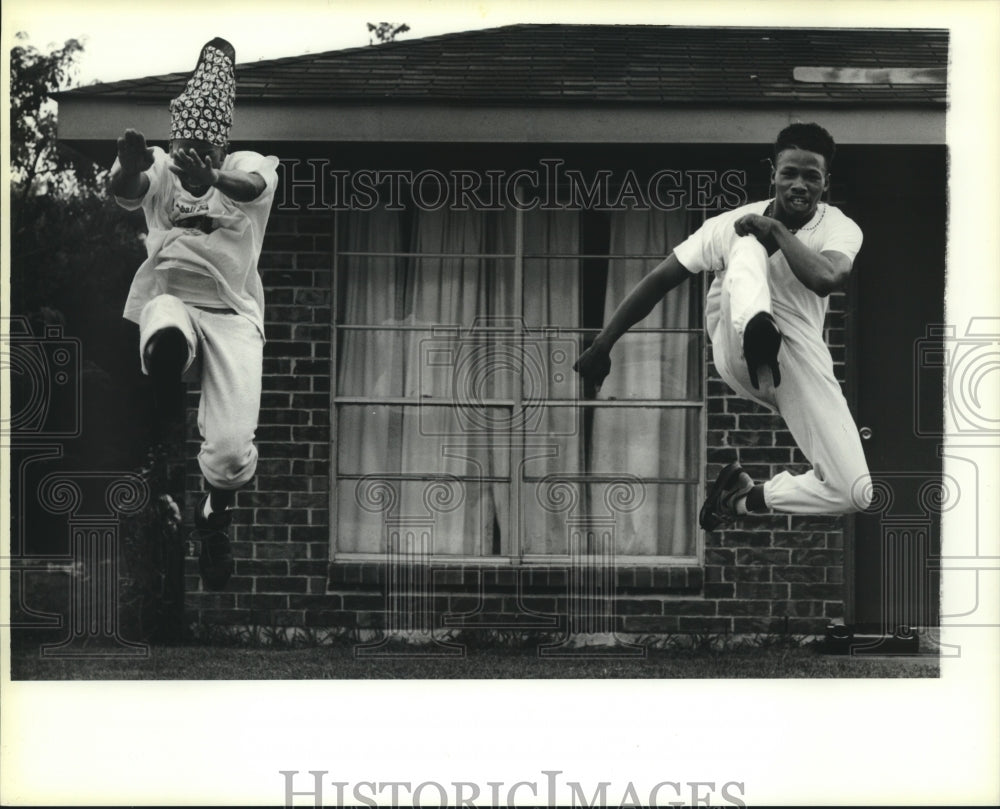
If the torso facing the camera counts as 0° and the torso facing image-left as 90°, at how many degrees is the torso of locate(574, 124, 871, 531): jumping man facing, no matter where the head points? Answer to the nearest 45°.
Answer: approximately 0°

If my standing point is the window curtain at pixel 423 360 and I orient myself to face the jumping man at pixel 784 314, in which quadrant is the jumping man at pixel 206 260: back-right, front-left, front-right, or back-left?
back-right

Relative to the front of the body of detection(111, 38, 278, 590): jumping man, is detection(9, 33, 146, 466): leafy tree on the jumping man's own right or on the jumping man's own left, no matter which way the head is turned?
on the jumping man's own right

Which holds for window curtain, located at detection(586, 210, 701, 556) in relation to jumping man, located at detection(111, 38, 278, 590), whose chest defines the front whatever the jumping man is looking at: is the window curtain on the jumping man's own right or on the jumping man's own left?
on the jumping man's own left

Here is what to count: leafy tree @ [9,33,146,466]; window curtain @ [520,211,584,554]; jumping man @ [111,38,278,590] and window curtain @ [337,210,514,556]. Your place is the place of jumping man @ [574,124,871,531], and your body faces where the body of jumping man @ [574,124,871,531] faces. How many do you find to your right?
4

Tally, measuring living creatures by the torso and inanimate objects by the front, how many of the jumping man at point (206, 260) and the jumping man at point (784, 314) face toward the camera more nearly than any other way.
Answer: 2

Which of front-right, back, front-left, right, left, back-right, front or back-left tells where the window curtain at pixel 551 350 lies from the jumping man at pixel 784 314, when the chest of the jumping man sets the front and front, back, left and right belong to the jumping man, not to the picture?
right

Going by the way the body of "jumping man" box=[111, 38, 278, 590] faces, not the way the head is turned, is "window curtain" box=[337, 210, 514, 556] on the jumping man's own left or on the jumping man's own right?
on the jumping man's own left

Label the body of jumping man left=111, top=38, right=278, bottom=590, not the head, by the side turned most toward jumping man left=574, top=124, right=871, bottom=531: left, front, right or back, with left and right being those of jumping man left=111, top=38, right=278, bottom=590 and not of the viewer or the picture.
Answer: left

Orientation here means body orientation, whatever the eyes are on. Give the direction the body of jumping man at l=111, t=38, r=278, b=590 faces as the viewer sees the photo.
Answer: toward the camera
